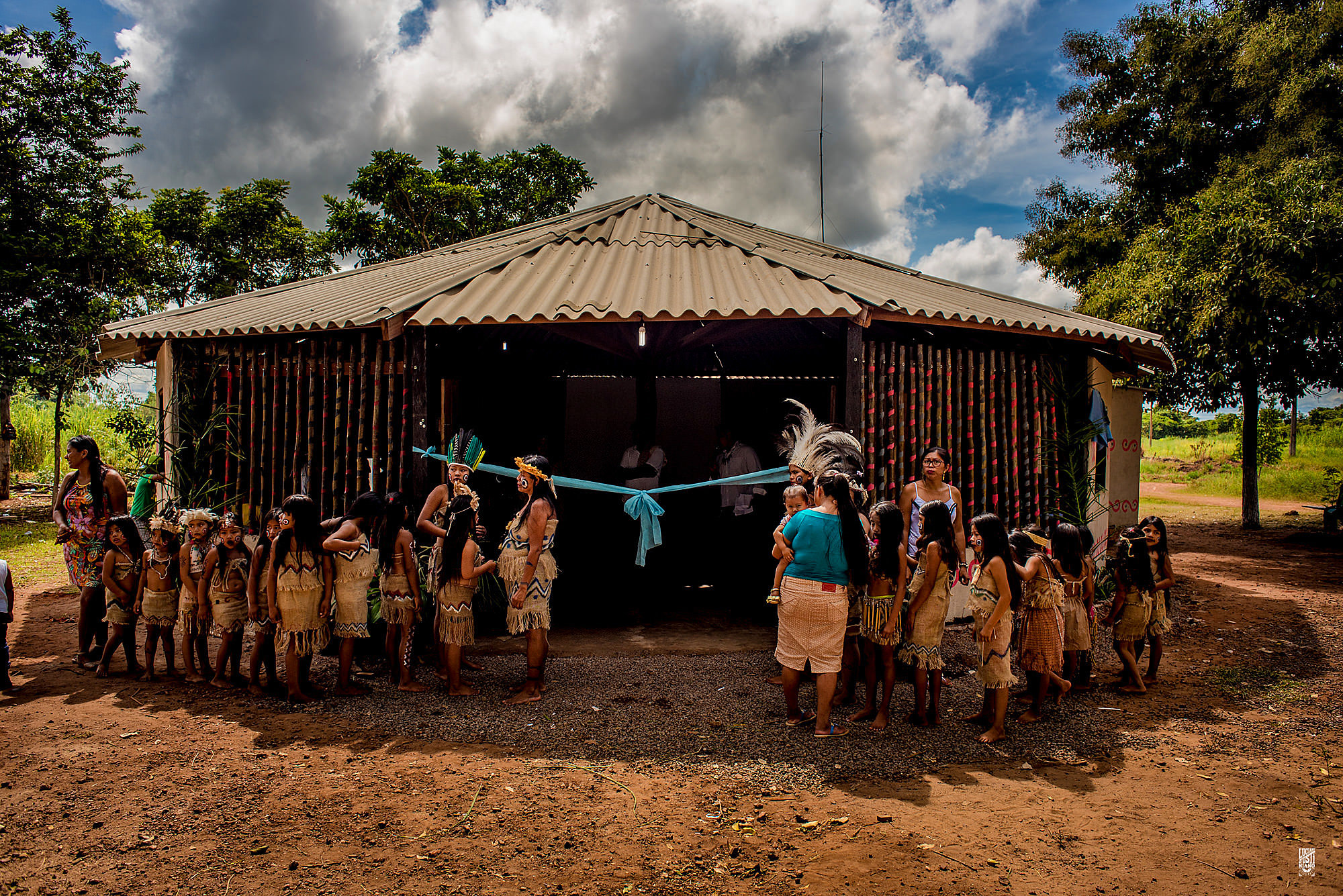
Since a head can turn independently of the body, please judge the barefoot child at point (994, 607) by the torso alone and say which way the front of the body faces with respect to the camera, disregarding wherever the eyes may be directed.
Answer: to the viewer's left

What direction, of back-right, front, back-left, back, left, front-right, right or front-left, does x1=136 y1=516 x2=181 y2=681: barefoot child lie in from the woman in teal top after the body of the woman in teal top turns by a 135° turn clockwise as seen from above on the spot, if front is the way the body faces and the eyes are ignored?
back-right

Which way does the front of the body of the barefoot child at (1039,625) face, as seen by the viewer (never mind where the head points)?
to the viewer's left

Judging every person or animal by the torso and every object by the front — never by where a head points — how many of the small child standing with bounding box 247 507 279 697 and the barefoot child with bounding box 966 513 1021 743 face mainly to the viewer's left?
1

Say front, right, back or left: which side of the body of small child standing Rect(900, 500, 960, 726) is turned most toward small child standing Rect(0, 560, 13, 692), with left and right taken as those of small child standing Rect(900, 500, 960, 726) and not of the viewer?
front

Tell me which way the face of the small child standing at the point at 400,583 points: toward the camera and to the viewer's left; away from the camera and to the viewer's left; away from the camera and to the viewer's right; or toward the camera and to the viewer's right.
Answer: away from the camera and to the viewer's right

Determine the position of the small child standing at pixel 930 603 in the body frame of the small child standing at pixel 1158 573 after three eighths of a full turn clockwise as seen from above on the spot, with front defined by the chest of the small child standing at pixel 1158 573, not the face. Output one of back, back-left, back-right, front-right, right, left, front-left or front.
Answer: back-left

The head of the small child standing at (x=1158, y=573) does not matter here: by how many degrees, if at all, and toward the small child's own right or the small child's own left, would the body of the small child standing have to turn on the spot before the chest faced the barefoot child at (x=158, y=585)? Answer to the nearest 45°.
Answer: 0° — they already face them

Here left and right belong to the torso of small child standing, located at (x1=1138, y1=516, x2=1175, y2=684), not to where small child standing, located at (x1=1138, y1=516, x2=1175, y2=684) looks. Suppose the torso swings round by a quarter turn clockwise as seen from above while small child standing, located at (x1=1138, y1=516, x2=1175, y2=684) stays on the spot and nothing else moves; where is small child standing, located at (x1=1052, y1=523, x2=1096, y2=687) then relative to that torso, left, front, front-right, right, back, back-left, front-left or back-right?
left

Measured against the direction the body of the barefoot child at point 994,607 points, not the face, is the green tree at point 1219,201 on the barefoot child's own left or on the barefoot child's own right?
on the barefoot child's own right

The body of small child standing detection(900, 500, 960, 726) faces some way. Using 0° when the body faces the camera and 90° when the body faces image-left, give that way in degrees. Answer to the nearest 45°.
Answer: approximately 90°

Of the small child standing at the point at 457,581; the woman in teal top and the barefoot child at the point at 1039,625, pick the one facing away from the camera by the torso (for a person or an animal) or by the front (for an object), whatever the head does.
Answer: the woman in teal top

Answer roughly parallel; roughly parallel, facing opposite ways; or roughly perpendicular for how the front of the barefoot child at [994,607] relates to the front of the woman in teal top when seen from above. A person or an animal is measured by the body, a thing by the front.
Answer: roughly perpendicular
